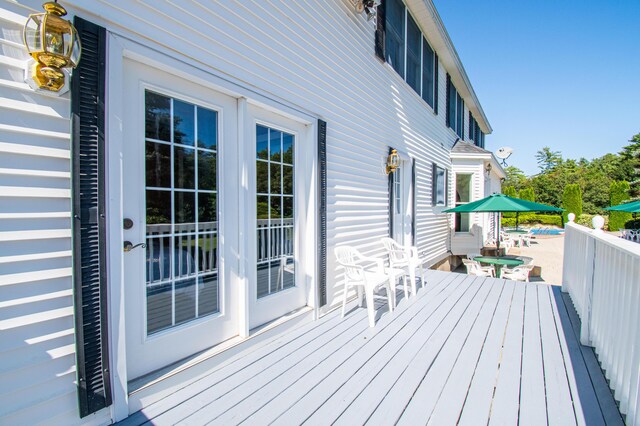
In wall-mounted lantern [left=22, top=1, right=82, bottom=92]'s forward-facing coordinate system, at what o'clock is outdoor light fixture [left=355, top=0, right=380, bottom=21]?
The outdoor light fixture is roughly at 10 o'clock from the wall-mounted lantern.

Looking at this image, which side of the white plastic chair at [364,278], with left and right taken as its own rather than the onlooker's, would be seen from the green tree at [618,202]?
left

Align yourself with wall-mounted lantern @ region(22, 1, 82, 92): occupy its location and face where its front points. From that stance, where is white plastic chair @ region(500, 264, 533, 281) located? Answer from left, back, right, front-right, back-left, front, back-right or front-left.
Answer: front-left

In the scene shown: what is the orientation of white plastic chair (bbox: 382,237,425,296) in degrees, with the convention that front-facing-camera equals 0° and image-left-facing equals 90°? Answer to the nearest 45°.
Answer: approximately 315°

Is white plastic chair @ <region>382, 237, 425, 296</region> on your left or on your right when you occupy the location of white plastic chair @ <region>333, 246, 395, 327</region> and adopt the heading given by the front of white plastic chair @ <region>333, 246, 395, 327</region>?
on your left

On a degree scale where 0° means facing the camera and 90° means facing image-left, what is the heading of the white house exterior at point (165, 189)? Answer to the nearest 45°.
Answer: approximately 315°

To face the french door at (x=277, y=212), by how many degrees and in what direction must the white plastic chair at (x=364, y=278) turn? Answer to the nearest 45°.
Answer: approximately 90° to its right

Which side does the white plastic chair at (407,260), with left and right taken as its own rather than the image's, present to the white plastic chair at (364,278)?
right

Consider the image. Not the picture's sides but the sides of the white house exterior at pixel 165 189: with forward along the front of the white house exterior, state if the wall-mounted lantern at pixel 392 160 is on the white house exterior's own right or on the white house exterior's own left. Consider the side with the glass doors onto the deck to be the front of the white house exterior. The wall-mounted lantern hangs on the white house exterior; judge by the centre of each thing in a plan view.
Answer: on the white house exterior's own left

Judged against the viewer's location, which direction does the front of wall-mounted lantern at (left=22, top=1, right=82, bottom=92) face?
facing the viewer and to the right of the viewer

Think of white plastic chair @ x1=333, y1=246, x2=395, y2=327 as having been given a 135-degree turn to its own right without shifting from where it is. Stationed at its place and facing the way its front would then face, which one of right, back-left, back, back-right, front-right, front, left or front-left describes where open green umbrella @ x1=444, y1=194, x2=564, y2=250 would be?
back-right

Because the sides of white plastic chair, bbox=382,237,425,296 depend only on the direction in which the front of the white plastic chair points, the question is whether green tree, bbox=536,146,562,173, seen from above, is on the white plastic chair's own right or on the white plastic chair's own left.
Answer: on the white plastic chair's own left

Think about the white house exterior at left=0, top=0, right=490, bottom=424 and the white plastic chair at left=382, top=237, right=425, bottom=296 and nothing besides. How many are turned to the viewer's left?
0
